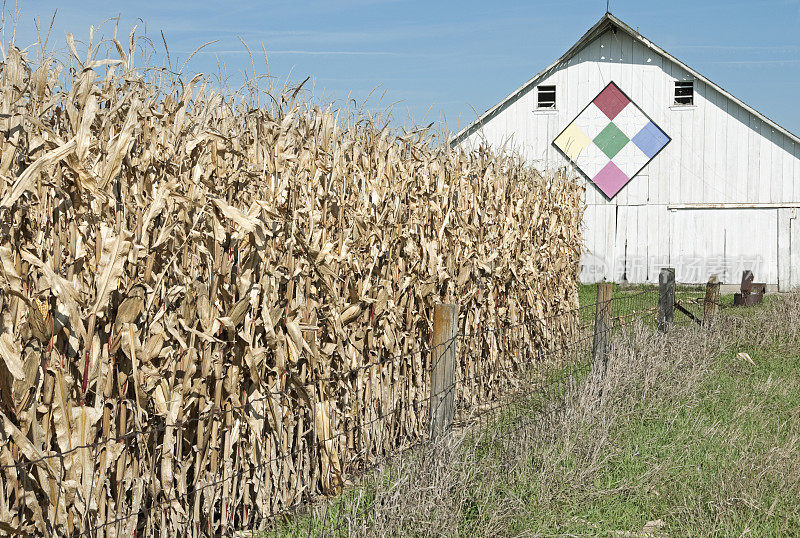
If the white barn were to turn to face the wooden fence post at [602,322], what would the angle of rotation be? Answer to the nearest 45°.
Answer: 0° — it already faces it

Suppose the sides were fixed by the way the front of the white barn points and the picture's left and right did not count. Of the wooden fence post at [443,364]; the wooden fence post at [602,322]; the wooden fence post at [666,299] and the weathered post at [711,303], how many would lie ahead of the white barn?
4

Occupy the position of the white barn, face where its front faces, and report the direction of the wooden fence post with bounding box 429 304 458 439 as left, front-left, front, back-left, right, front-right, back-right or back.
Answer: front

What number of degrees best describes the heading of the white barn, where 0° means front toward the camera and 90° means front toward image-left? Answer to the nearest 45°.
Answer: approximately 0°

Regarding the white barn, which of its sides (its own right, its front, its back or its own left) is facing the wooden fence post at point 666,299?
front

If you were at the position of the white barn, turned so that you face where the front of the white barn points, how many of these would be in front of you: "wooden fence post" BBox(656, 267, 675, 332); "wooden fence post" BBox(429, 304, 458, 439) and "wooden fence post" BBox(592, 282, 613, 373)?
3

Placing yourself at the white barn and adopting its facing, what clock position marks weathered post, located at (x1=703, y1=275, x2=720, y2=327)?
The weathered post is roughly at 12 o'clock from the white barn.

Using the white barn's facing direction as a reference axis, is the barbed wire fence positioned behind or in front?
in front
